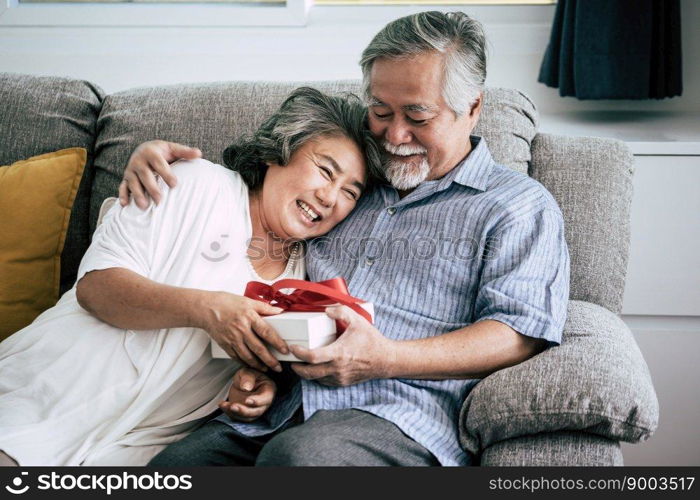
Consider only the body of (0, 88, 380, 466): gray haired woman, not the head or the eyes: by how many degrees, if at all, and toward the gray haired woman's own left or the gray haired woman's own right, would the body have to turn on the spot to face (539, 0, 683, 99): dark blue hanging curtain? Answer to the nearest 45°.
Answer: approximately 90° to the gray haired woman's own left

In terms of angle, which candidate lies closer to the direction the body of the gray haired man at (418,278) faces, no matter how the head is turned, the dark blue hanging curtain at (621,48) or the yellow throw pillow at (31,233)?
the yellow throw pillow

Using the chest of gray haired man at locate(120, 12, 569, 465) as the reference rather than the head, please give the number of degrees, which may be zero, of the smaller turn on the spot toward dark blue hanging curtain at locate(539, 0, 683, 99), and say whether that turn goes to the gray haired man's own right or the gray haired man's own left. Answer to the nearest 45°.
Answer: approximately 180°

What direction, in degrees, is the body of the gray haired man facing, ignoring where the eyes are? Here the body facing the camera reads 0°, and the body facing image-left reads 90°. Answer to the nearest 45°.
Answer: approximately 45°

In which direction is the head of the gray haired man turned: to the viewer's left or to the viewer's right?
to the viewer's left

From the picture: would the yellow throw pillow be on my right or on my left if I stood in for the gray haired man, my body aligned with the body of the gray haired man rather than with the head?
on my right

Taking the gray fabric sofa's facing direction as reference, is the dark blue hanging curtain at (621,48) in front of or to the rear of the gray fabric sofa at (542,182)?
to the rear
